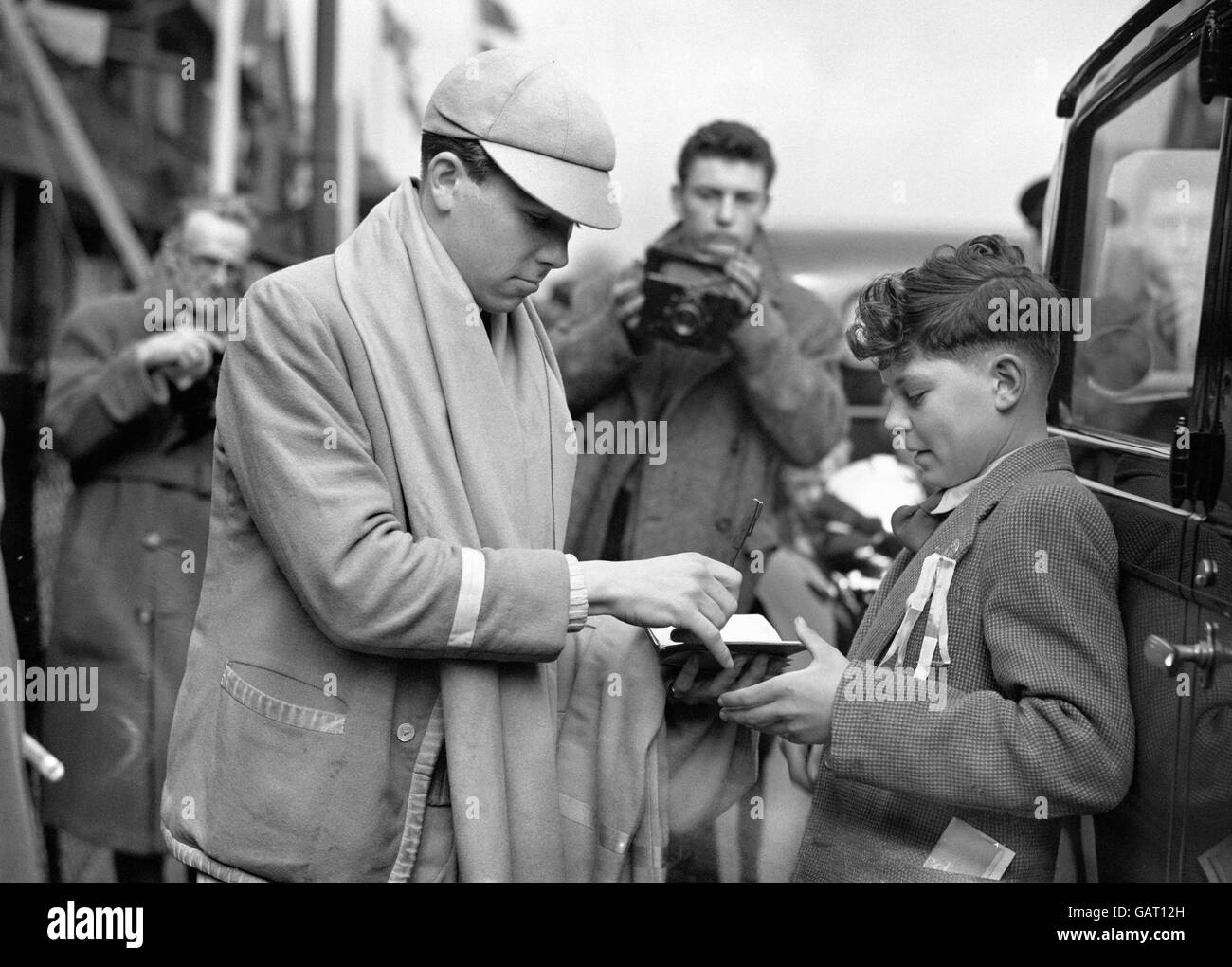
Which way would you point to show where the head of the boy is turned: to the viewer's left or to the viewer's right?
to the viewer's left

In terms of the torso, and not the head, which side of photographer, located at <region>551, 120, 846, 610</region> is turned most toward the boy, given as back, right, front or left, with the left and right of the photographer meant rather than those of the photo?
front

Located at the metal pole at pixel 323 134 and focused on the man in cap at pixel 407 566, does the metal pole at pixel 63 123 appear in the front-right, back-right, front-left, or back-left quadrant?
back-right

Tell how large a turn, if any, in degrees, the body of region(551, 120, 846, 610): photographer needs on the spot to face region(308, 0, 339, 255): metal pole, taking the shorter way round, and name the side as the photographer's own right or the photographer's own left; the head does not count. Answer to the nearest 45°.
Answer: approximately 135° to the photographer's own right

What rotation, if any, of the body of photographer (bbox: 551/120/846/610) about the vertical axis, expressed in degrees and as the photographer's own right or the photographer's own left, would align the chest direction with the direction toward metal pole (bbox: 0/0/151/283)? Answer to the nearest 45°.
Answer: approximately 135° to the photographer's own right

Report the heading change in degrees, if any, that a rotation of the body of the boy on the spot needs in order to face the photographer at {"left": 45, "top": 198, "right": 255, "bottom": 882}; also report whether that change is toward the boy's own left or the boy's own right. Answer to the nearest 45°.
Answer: approximately 45° to the boy's own right

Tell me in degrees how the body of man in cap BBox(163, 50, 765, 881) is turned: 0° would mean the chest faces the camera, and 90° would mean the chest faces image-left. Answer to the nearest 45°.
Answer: approximately 315°

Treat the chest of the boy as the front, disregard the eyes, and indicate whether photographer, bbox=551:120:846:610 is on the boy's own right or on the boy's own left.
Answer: on the boy's own right

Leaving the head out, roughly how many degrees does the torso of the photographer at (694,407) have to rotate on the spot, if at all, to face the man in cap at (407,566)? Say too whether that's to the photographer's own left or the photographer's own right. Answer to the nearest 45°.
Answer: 0° — they already face them

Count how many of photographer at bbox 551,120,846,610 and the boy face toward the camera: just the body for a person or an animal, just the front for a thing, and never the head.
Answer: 1

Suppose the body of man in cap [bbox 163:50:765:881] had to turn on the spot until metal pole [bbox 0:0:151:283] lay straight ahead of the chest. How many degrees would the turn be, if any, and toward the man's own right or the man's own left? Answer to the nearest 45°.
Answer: approximately 135° to the man's own left

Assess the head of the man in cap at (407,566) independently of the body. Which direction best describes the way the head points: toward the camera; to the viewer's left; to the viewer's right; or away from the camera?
to the viewer's right

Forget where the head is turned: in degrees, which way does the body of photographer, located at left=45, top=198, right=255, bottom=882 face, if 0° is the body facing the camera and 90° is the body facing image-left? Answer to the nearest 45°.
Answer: approximately 315°

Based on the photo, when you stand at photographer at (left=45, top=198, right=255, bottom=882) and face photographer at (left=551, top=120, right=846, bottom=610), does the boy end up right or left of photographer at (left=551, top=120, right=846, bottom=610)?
right

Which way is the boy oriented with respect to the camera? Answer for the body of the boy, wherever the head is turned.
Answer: to the viewer's left
